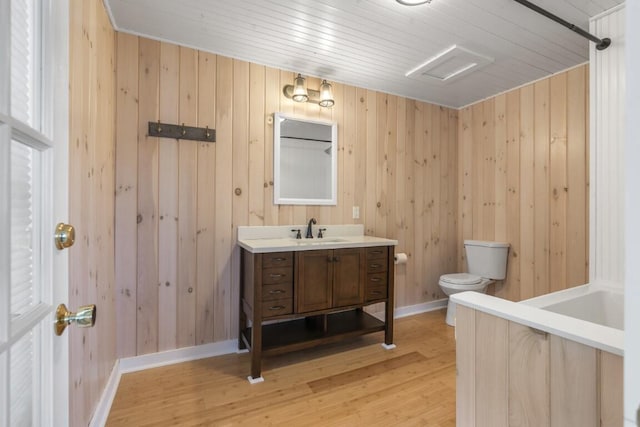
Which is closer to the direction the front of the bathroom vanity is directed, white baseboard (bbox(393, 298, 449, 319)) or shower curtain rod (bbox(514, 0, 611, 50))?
the shower curtain rod

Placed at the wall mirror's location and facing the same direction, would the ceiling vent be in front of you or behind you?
in front

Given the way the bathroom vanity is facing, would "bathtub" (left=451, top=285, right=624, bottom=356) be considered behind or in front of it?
in front

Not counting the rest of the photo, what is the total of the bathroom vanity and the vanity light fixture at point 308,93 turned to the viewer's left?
0

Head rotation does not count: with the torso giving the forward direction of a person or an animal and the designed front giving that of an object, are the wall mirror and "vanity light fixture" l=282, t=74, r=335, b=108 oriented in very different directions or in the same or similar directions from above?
same or similar directions

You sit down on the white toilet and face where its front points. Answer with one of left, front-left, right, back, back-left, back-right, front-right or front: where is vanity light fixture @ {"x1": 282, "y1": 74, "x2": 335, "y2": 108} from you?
front

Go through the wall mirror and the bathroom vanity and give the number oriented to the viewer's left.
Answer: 0

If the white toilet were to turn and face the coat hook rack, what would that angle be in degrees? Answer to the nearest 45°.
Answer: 0° — it already faces it

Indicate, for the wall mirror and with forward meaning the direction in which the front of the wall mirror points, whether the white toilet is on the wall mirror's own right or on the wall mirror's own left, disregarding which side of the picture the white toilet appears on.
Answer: on the wall mirror's own left

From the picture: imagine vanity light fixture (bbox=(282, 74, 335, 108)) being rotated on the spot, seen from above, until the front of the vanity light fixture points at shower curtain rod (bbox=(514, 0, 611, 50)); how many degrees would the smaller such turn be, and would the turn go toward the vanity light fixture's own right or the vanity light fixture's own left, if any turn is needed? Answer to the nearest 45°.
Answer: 0° — it already faces it

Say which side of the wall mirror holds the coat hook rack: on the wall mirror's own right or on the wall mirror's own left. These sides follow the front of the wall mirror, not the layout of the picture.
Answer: on the wall mirror's own right

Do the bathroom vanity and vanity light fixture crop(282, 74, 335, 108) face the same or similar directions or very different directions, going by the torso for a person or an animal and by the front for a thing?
same or similar directions

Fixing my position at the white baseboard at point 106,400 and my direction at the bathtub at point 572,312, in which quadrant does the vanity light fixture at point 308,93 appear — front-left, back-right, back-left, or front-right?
front-left

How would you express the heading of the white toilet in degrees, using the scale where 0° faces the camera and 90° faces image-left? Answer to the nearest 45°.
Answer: approximately 45°

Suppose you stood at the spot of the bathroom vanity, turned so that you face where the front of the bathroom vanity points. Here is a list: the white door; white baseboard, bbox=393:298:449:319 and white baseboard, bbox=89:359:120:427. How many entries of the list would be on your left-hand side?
1

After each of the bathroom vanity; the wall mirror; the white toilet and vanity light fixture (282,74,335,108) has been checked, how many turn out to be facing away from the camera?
0

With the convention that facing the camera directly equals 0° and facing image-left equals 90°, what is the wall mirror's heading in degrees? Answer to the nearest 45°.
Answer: approximately 315°

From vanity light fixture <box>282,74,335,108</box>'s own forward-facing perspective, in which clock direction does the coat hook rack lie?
The coat hook rack is roughly at 4 o'clock from the vanity light fixture.

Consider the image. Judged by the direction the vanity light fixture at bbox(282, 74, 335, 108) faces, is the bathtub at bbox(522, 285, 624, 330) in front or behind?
in front
